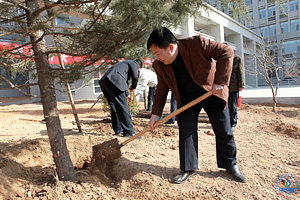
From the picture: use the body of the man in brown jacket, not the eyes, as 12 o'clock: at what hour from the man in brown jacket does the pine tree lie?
The pine tree is roughly at 1 o'clock from the man in brown jacket.

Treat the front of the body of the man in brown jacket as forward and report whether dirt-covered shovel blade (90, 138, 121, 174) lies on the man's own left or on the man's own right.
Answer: on the man's own right

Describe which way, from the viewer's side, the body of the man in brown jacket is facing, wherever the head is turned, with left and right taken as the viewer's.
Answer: facing the viewer and to the left of the viewer

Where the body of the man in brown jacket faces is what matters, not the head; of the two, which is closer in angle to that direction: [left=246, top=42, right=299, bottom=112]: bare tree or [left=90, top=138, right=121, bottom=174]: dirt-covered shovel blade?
the dirt-covered shovel blade

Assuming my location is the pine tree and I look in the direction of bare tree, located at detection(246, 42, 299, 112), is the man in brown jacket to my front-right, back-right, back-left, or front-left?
front-right
